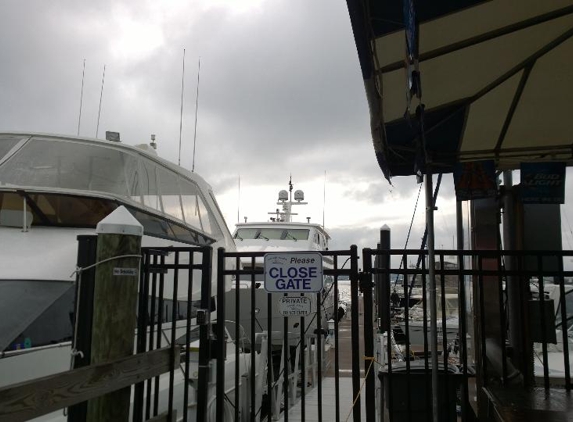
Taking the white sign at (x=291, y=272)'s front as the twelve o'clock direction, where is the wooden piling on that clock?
The wooden piling is roughly at 2 o'clock from the white sign.

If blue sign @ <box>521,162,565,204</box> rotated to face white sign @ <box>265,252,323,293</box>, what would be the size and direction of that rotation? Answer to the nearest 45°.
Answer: approximately 45° to its right

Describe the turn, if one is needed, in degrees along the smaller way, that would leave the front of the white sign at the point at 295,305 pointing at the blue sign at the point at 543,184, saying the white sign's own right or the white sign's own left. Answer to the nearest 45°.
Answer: approximately 135° to the white sign's own left

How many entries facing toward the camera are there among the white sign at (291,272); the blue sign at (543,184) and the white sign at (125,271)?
3

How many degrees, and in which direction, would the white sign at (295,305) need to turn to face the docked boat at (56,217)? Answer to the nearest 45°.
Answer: approximately 90° to its right

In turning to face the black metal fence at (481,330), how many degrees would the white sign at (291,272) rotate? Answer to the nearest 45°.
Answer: approximately 135° to its left

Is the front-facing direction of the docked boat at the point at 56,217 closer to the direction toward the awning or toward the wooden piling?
the awning

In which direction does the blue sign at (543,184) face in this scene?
toward the camera

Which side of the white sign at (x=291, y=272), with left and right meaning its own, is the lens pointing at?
front

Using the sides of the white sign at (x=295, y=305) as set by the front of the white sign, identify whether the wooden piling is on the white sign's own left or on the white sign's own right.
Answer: on the white sign's own right

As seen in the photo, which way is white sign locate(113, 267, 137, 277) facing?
toward the camera
